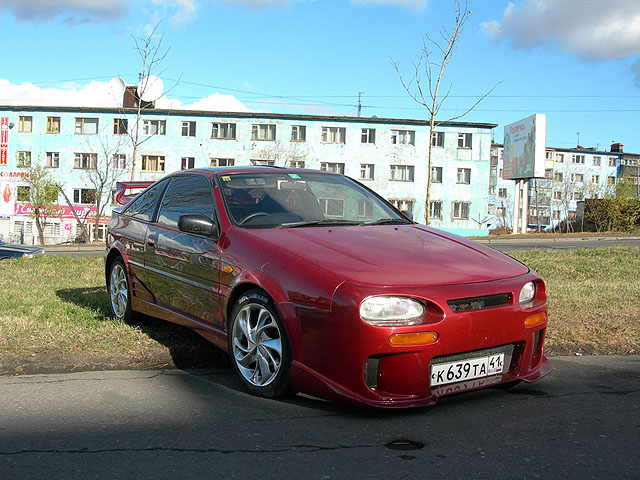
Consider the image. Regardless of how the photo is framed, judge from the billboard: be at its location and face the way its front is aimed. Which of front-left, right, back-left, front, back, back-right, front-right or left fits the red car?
front-left

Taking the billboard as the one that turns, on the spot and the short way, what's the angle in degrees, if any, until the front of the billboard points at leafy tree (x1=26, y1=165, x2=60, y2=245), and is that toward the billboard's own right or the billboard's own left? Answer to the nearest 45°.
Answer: approximately 45° to the billboard's own right

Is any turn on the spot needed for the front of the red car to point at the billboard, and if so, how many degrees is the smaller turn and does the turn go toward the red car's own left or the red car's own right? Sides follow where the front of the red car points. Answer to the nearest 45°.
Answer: approximately 135° to the red car's own left

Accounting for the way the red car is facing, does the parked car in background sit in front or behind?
behind

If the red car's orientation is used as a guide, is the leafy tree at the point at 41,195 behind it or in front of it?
behind

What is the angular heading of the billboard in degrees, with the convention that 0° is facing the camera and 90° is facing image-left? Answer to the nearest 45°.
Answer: approximately 45°

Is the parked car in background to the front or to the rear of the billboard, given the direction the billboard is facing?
to the front
